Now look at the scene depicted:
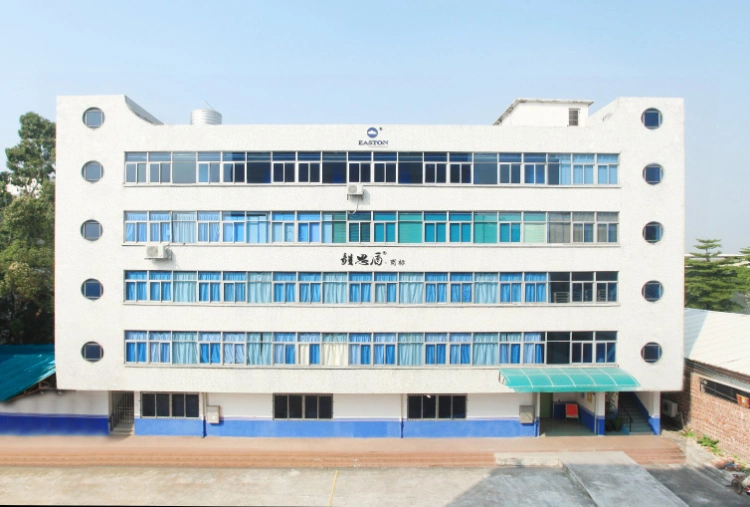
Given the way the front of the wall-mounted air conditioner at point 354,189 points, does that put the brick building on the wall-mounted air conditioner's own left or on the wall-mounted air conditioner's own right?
on the wall-mounted air conditioner's own left

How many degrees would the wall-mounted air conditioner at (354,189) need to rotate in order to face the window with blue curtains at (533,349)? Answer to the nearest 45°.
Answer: approximately 90° to its left

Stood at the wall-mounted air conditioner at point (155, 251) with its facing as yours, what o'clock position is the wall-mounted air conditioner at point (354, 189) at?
the wall-mounted air conditioner at point (354, 189) is roughly at 10 o'clock from the wall-mounted air conditioner at point (155, 251).

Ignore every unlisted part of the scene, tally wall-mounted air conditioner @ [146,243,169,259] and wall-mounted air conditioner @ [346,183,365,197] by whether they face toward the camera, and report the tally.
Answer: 2

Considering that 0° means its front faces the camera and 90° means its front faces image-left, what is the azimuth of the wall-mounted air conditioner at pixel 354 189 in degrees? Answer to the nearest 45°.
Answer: approximately 0°

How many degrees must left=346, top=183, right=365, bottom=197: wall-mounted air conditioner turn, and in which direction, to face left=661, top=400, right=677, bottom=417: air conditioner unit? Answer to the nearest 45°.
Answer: approximately 90° to its left
